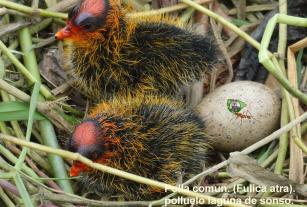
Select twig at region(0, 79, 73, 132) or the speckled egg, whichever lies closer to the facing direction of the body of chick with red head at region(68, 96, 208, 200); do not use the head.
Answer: the twig

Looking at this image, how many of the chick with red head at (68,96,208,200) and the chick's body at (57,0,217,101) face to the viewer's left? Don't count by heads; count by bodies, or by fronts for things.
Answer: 2

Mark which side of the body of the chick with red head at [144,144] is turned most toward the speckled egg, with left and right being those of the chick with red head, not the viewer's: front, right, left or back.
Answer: back

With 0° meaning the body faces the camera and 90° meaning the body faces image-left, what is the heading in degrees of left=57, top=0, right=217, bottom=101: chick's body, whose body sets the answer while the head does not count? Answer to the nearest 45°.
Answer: approximately 90°

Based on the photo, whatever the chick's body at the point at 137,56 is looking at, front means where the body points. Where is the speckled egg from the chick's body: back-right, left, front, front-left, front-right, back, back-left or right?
back

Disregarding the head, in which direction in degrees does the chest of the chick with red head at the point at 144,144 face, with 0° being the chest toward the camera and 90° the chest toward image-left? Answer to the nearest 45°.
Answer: approximately 90°
